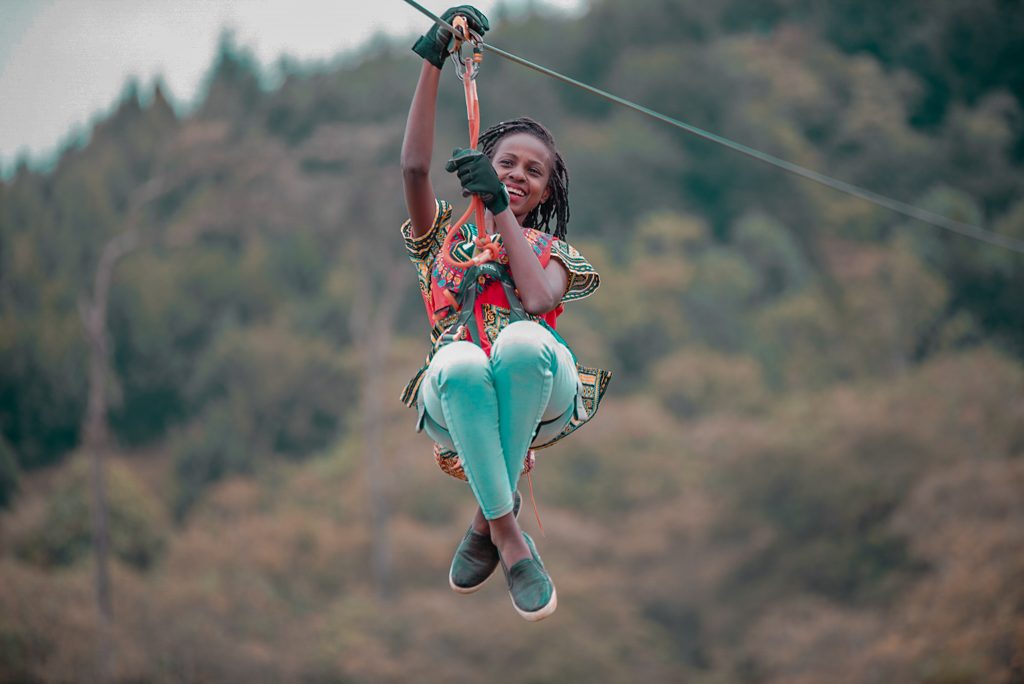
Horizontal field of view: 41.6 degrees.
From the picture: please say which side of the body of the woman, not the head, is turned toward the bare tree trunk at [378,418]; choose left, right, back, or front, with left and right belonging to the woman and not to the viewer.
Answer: back

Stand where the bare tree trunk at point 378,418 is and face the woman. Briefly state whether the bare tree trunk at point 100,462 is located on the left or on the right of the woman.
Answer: right

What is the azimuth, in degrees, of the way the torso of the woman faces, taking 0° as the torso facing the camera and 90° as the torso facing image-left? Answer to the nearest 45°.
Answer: approximately 0°

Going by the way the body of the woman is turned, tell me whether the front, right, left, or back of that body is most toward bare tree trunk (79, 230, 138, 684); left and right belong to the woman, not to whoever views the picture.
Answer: back
